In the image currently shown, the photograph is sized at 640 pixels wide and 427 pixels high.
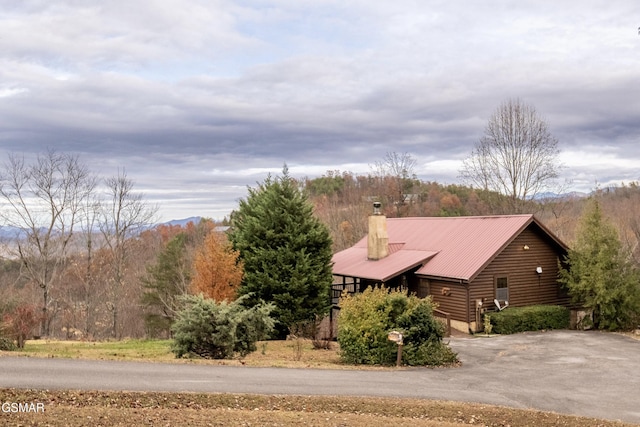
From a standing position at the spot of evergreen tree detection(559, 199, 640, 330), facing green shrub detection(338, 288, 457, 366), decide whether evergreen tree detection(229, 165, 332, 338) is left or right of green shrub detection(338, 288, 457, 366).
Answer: right

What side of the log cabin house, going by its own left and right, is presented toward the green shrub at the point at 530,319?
left

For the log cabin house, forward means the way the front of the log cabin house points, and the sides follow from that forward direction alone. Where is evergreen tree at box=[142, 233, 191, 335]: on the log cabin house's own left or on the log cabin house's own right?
on the log cabin house's own right

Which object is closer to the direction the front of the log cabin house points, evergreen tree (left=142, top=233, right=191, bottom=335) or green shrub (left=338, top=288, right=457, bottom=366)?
the green shrub

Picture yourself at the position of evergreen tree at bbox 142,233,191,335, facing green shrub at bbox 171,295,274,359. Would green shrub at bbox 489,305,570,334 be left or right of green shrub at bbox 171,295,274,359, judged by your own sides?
left

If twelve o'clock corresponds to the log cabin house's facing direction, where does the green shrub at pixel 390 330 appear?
The green shrub is roughly at 11 o'clock from the log cabin house.

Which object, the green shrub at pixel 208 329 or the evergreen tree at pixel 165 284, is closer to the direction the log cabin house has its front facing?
the green shrub

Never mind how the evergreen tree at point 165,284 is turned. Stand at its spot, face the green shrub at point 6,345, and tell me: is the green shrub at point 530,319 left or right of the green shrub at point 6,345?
left
